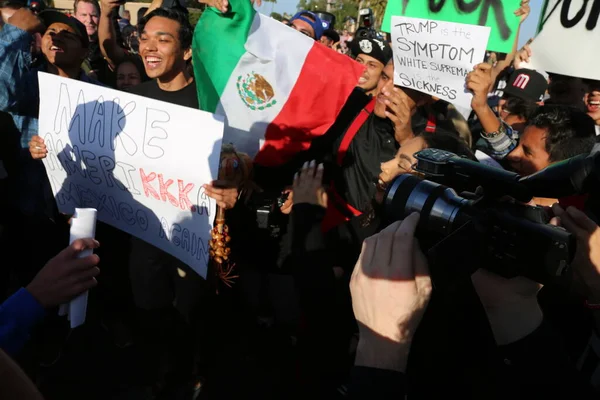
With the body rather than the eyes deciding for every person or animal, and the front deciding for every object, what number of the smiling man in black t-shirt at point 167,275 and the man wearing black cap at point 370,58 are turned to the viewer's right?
0

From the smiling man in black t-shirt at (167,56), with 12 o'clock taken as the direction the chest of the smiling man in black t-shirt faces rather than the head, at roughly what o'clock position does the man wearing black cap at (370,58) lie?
The man wearing black cap is roughly at 7 o'clock from the smiling man in black t-shirt.

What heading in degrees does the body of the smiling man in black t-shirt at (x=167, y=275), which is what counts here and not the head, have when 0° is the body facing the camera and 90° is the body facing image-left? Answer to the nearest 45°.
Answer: approximately 45°

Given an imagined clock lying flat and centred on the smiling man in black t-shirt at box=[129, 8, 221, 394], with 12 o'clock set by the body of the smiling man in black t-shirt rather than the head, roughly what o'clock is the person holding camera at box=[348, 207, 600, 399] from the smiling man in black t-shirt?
The person holding camera is roughly at 10 o'clock from the smiling man in black t-shirt.

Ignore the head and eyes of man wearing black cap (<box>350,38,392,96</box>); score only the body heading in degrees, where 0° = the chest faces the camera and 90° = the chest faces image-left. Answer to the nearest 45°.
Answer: approximately 45°

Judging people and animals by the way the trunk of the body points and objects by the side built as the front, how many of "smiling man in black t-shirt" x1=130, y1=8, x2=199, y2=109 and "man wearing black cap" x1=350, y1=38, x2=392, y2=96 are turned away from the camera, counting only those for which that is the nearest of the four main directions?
0

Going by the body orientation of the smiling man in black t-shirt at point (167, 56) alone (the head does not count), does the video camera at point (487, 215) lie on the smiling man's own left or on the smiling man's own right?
on the smiling man's own left

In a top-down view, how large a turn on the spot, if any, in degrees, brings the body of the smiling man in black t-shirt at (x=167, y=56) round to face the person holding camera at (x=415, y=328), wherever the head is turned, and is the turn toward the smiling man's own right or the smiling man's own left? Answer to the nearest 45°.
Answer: approximately 45° to the smiling man's own left

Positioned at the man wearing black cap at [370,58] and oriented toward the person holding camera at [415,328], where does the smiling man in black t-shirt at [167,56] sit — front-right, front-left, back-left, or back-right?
front-right

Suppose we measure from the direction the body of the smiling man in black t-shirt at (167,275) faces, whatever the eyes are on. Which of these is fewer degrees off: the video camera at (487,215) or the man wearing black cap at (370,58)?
the video camera

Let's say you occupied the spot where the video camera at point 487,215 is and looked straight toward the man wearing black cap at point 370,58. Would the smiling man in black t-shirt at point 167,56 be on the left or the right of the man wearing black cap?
left
